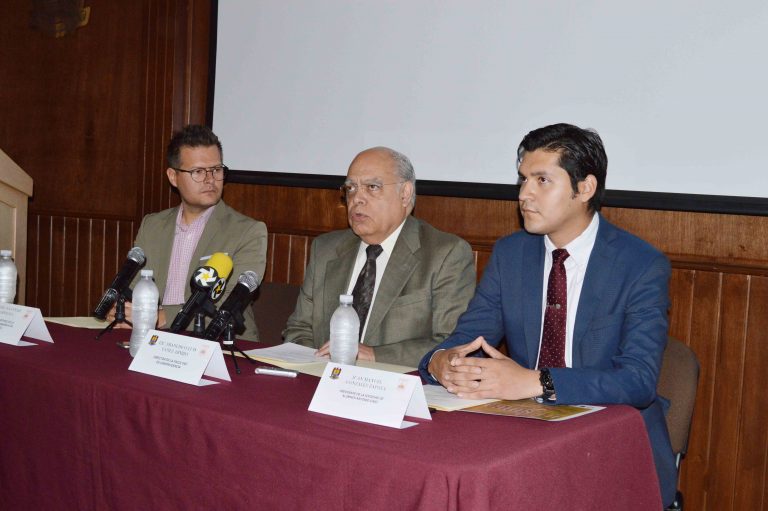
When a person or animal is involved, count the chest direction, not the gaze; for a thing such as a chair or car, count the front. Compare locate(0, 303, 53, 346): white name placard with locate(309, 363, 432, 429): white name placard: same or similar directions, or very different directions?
same or similar directions

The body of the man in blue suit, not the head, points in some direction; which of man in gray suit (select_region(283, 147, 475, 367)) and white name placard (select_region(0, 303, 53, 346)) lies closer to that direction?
the white name placard

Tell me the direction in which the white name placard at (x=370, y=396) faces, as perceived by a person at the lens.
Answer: facing the viewer and to the left of the viewer

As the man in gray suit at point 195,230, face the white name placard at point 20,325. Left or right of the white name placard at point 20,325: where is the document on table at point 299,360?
left

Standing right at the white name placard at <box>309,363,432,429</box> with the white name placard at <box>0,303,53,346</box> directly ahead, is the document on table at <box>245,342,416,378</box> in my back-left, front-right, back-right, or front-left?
front-right

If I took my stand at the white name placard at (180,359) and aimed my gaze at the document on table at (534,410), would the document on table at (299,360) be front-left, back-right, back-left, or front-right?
front-left

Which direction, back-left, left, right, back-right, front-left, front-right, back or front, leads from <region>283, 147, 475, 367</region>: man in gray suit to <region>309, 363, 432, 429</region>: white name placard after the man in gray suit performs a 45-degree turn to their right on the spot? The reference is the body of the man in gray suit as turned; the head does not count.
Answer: left

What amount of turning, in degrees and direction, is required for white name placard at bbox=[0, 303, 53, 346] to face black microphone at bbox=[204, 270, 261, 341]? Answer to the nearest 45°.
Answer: approximately 90° to its left

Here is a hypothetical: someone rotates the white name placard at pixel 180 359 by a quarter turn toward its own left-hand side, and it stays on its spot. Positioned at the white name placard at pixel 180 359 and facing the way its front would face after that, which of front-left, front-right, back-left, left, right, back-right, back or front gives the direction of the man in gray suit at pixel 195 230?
back-left

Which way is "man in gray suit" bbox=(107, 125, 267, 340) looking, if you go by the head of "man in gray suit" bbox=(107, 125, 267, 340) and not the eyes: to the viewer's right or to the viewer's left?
to the viewer's right

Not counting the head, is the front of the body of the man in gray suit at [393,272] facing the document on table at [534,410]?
no

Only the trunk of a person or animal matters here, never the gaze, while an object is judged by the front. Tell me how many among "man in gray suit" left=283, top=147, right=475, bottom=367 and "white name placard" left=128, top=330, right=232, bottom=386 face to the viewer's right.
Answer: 0

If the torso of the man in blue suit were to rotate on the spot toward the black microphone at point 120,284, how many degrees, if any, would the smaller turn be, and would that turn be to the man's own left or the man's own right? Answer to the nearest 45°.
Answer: approximately 45° to the man's own right

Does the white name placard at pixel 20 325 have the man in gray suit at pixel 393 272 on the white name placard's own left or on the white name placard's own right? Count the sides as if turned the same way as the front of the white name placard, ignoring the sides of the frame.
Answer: on the white name placard's own left

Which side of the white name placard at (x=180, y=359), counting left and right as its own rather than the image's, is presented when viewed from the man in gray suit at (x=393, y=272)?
back

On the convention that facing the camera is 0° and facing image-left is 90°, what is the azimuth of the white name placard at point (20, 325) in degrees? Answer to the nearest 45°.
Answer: approximately 45°

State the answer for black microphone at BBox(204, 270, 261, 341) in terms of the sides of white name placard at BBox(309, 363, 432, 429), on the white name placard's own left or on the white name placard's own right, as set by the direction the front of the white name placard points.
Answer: on the white name placard's own right

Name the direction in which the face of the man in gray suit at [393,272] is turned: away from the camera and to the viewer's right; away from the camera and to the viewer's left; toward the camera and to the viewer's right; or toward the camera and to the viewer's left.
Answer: toward the camera and to the viewer's left

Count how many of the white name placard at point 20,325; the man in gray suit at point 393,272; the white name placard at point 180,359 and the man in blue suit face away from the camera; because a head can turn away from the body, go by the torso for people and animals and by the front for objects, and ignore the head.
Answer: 0
